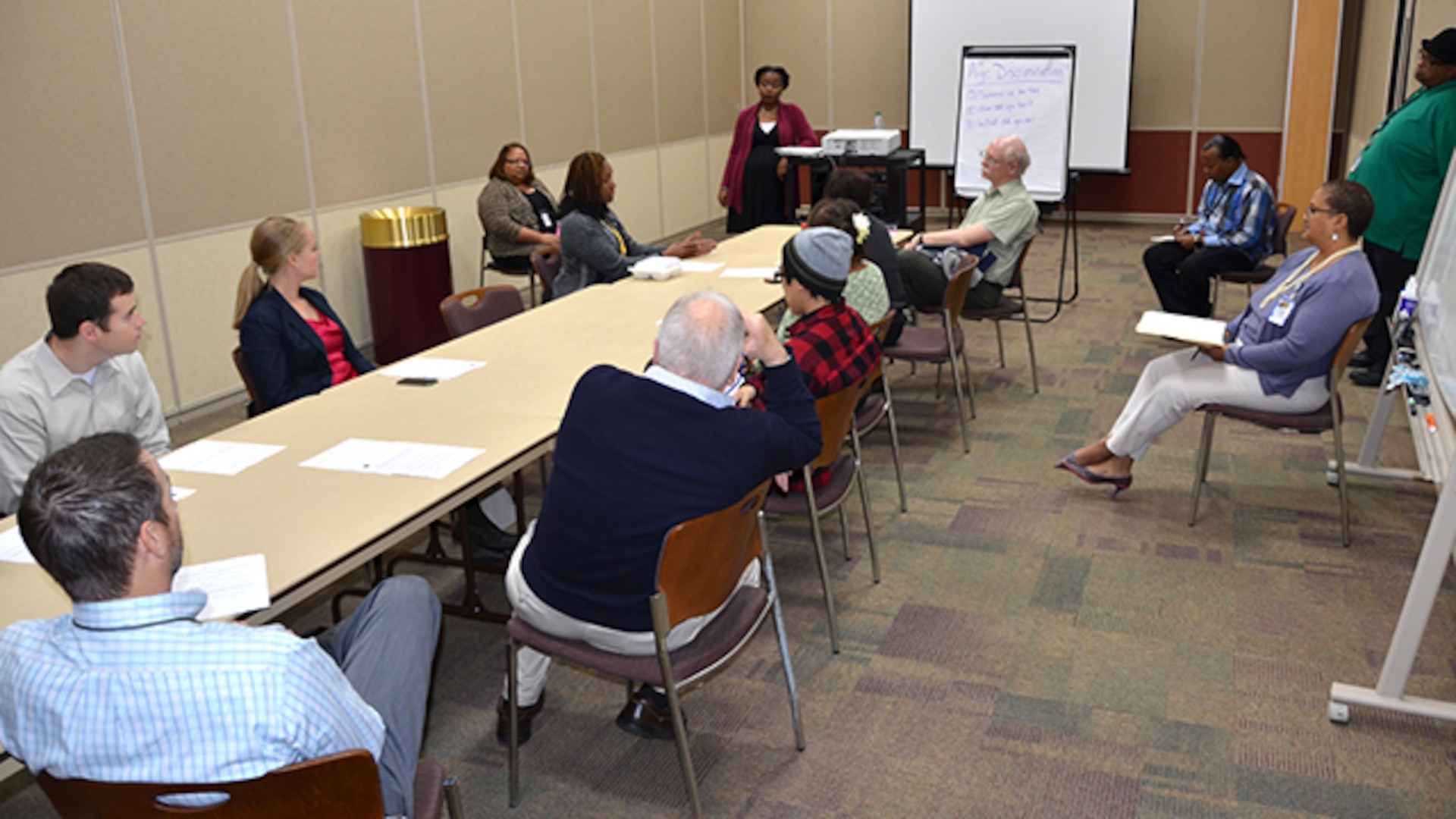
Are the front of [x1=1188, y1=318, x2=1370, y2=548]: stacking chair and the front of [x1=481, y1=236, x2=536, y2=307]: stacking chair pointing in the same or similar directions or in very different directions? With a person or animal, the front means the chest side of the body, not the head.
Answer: very different directions

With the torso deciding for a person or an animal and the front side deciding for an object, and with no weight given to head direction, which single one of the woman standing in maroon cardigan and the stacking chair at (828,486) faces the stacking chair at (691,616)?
the woman standing in maroon cardigan

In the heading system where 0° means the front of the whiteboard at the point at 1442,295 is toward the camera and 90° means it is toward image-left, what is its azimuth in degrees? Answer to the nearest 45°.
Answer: approximately 90°

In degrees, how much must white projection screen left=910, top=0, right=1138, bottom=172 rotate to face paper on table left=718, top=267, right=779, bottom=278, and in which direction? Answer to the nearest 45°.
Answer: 0° — it already faces it

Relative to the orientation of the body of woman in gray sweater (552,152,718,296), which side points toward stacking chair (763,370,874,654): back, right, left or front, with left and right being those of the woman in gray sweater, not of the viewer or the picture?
right

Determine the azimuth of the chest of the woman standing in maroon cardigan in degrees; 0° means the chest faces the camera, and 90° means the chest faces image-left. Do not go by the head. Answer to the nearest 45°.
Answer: approximately 0°

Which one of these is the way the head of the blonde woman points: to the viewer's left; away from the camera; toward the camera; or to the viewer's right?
to the viewer's right

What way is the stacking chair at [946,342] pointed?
to the viewer's left

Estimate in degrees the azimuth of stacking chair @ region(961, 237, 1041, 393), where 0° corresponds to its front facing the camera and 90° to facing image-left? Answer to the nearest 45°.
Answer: approximately 90°

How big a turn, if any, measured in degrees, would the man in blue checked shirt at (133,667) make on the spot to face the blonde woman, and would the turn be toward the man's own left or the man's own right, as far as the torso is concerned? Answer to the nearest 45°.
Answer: approximately 45° to the man's own left

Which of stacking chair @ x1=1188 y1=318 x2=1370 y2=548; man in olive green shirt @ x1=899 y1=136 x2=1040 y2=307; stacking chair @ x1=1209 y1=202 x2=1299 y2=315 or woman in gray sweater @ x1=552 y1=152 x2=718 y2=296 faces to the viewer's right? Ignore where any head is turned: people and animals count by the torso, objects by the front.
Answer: the woman in gray sweater

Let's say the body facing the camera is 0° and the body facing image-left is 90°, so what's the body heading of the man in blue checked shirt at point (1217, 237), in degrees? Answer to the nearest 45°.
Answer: approximately 45°

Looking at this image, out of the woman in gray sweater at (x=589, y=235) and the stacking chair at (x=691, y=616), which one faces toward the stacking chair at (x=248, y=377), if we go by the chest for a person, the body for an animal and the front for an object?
the stacking chair at (x=691, y=616)

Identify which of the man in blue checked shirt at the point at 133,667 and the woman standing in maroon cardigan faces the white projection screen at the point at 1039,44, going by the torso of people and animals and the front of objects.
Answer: the man in blue checked shirt

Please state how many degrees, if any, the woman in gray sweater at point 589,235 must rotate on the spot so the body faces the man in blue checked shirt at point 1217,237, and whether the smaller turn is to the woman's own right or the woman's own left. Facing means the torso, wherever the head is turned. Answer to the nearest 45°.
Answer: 0° — they already face them
